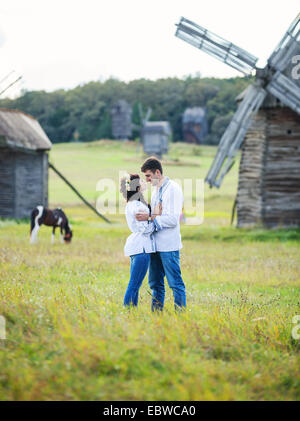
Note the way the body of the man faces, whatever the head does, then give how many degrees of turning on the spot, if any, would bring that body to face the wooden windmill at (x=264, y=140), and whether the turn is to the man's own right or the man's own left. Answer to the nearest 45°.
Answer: approximately 90° to the man's own right

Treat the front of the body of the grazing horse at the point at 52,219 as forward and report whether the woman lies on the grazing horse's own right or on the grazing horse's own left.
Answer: on the grazing horse's own right

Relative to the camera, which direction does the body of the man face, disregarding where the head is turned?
to the viewer's left

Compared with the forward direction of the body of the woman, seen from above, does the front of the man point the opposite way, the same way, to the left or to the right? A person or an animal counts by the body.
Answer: the opposite way

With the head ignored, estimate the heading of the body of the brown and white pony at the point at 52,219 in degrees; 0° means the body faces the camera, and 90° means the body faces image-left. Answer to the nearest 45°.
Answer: approximately 270°

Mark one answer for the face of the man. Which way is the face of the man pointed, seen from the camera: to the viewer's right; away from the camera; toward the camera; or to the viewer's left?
to the viewer's left

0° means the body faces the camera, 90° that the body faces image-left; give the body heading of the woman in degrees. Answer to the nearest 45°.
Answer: approximately 270°

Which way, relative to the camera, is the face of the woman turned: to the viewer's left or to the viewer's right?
to the viewer's right

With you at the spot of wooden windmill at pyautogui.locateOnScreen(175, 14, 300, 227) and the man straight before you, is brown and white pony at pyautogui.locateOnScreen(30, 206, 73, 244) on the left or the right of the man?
right
